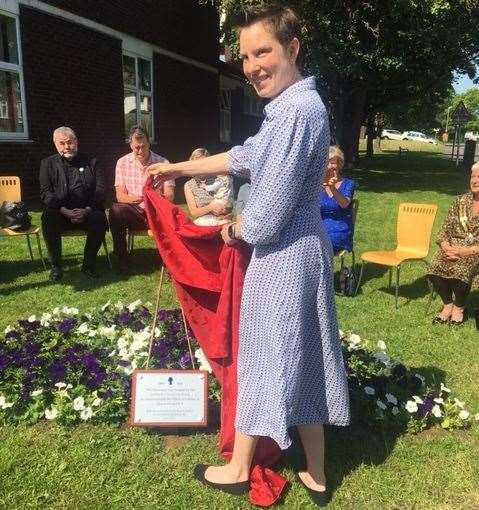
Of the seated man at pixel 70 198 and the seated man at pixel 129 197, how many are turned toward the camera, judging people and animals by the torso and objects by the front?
2

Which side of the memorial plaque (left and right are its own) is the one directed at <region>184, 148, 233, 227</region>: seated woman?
back

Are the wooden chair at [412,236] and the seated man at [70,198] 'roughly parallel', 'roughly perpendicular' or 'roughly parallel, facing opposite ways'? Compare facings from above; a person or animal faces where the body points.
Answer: roughly perpendicular

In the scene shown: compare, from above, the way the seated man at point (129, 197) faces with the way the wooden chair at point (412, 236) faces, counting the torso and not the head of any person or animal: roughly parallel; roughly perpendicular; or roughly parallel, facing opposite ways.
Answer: roughly perpendicular

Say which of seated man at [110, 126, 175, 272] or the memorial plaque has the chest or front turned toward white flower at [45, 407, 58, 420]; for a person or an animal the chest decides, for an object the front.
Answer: the seated man

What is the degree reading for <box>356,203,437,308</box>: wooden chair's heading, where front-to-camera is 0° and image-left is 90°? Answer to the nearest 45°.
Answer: approximately 45°

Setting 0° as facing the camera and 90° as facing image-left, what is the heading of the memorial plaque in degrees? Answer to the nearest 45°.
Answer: approximately 0°

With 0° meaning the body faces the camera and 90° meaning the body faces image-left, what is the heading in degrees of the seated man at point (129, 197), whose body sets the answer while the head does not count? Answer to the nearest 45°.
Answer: approximately 0°
